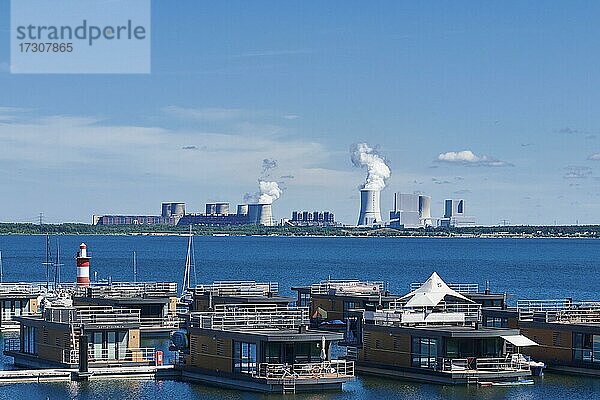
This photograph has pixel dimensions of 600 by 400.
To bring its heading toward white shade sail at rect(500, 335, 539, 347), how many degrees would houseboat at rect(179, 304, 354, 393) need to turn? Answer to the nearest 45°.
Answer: approximately 45° to its left

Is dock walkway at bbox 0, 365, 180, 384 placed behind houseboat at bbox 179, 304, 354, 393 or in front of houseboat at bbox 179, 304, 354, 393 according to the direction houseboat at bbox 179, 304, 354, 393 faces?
behind

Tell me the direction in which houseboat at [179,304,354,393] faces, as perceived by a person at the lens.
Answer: facing the viewer and to the right of the viewer
